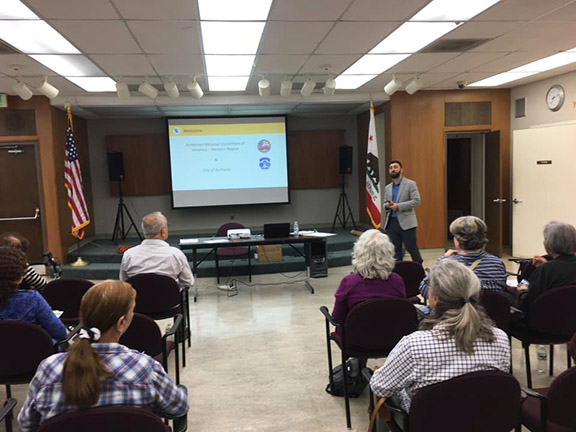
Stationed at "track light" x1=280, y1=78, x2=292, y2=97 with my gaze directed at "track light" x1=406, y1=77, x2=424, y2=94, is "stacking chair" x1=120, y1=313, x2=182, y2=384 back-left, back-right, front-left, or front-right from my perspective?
back-right

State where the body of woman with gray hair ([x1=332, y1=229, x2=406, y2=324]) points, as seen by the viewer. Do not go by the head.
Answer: away from the camera

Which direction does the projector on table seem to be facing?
away from the camera

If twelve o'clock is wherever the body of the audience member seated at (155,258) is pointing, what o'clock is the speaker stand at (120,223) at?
The speaker stand is roughly at 12 o'clock from the audience member seated.

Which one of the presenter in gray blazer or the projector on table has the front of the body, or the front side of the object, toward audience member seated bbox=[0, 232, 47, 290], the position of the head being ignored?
the presenter in gray blazer

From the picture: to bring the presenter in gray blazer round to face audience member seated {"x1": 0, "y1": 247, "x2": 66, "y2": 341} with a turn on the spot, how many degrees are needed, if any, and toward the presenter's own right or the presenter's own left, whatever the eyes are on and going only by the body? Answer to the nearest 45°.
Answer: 0° — they already face them

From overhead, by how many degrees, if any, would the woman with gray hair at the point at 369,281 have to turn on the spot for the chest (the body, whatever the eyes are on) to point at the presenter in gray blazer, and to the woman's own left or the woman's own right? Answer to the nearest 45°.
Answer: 0° — they already face them

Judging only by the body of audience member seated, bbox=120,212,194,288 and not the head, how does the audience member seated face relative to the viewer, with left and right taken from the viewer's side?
facing away from the viewer
